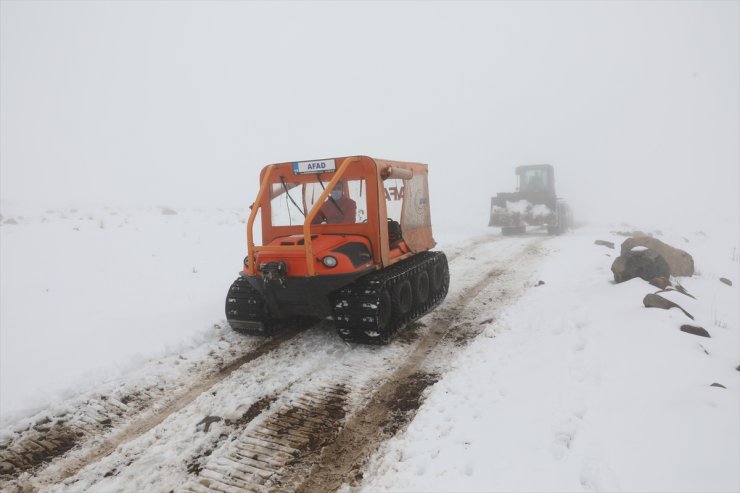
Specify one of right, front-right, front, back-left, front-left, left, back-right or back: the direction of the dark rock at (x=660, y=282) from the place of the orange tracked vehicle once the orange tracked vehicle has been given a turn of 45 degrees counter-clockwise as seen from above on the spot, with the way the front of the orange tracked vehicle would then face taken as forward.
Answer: left

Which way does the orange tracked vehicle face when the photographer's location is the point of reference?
facing the viewer and to the left of the viewer

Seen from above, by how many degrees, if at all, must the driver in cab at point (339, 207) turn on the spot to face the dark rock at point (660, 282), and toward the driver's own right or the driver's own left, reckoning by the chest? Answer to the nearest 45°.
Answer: approximately 135° to the driver's own left

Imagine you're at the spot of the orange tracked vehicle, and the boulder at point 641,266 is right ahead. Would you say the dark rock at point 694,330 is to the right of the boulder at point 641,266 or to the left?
right

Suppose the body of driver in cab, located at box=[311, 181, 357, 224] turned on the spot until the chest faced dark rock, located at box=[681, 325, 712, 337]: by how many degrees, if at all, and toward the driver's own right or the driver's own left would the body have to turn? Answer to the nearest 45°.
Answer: approximately 90° to the driver's own left

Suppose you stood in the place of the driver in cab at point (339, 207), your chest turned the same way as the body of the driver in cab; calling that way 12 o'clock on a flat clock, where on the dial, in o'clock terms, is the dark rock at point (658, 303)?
The dark rock is roughly at 8 o'clock from the driver in cab.

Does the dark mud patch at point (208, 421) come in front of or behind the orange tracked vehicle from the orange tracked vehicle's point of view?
in front

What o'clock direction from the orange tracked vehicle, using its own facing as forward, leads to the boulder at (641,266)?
The boulder is roughly at 7 o'clock from the orange tracked vehicle.

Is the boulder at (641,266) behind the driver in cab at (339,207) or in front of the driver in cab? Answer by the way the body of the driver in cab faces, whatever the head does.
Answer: behind

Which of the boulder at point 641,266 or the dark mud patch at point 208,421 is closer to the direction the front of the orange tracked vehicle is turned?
the dark mud patch

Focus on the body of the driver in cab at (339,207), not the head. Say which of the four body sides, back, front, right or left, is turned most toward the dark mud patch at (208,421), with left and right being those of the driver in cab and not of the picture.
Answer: front

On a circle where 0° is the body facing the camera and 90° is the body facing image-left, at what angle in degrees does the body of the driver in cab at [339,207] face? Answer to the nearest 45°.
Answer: approximately 45°
